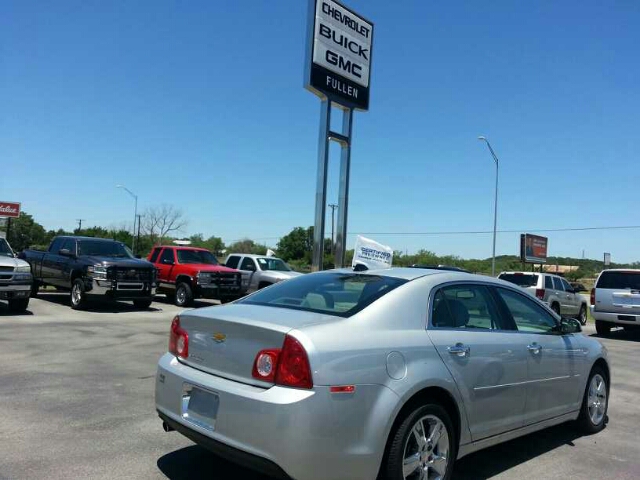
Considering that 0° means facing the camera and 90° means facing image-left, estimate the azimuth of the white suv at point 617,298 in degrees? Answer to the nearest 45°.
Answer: approximately 180°

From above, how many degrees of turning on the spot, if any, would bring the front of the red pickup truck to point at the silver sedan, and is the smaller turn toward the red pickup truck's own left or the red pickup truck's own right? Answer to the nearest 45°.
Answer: approximately 45° to the red pickup truck's own right

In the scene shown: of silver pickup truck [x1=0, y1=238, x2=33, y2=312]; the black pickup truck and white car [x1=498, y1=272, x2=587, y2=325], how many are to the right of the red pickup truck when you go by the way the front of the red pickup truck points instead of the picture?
2

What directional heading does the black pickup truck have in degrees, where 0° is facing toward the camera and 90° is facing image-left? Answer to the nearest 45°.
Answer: approximately 315°

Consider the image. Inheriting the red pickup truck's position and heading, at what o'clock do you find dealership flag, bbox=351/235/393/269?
The dealership flag is roughly at 1 o'clock from the red pickup truck.

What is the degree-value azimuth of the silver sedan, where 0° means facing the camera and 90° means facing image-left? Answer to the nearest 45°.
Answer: approximately 225°

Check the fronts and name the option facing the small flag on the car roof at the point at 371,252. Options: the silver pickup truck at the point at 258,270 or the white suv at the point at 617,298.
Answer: the silver pickup truck
